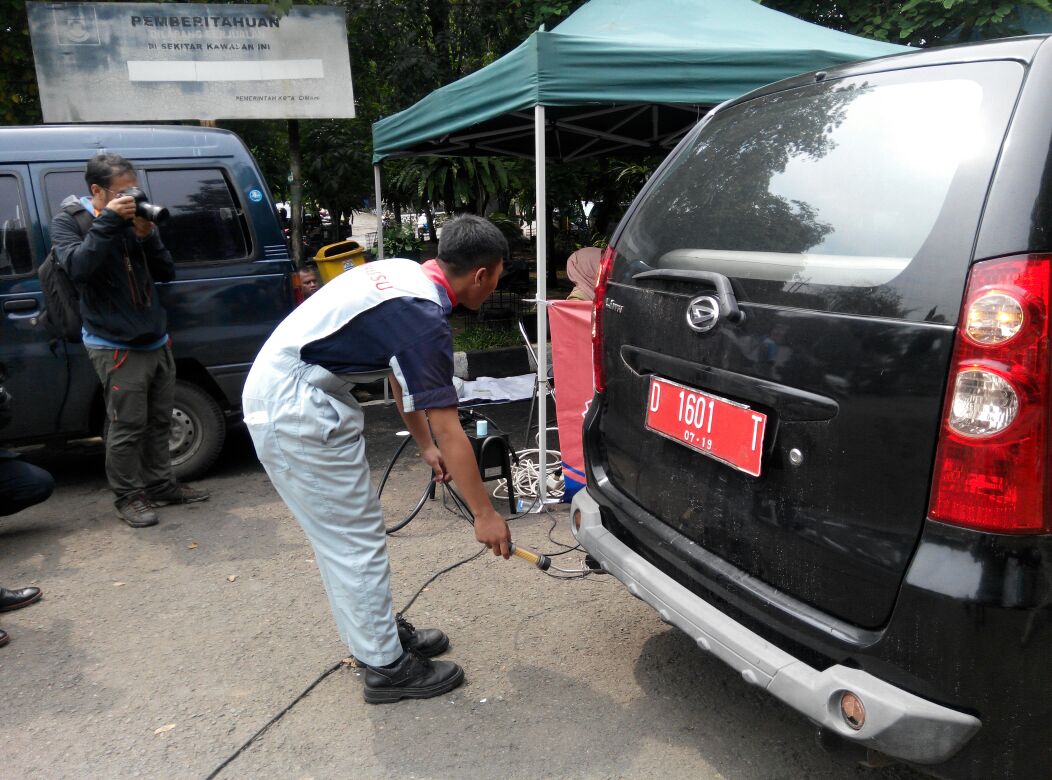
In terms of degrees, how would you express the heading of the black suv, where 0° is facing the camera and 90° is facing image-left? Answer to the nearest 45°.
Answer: approximately 225°

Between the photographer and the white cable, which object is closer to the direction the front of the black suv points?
the white cable

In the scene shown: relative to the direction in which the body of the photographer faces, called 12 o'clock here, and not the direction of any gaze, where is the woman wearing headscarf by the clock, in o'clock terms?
The woman wearing headscarf is roughly at 11 o'clock from the photographer.

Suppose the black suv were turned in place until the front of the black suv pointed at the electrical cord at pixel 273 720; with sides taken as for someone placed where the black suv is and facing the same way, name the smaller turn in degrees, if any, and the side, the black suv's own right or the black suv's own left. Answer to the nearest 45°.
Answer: approximately 135° to the black suv's own left

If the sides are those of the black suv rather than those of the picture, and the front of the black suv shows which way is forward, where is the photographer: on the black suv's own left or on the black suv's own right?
on the black suv's own left

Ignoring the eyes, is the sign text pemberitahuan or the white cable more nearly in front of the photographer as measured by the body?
the white cable

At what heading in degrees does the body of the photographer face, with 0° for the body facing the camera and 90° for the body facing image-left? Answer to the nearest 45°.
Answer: approximately 315°

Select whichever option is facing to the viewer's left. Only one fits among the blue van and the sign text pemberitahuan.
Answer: the blue van

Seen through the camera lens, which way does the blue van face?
facing to the left of the viewer

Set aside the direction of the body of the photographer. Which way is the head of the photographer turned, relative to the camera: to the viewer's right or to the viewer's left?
to the viewer's right
